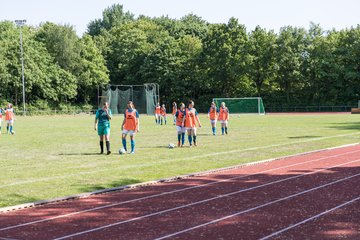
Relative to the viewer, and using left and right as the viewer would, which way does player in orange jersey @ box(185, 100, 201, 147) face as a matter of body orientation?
facing the viewer
